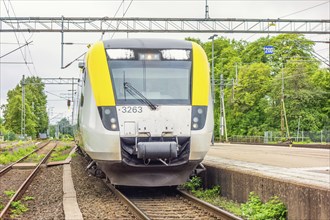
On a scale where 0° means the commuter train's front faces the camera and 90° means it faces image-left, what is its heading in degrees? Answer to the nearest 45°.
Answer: approximately 0°

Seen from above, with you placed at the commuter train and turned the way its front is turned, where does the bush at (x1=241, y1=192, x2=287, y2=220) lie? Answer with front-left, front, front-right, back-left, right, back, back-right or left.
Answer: front-left
